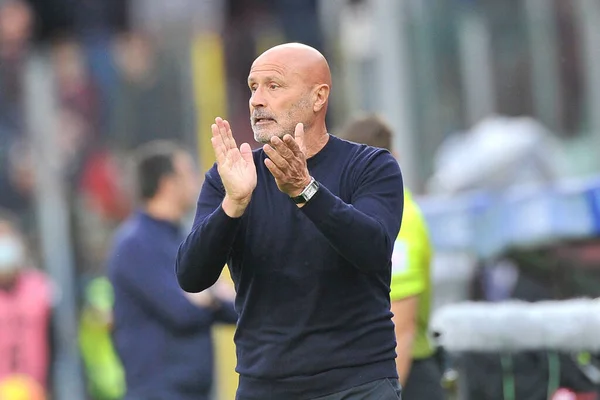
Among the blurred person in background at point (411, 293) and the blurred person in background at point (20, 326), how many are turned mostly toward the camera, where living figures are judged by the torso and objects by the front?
1

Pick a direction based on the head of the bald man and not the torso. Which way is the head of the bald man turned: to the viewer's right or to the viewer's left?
to the viewer's left

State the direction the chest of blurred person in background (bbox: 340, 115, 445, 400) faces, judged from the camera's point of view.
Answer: to the viewer's left

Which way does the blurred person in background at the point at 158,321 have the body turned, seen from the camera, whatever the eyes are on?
to the viewer's right

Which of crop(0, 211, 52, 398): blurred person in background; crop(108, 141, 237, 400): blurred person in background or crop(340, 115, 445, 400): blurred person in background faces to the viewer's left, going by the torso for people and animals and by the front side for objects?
crop(340, 115, 445, 400): blurred person in background

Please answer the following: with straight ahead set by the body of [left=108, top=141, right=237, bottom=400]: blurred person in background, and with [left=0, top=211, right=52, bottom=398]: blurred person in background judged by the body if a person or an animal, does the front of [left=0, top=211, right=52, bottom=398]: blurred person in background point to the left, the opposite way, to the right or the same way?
to the right

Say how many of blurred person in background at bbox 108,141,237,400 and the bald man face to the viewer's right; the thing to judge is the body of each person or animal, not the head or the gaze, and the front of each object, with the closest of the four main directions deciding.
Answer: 1

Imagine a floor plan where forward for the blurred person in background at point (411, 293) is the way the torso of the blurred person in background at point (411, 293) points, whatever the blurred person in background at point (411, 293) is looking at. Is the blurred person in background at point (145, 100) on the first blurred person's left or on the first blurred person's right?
on the first blurred person's right
